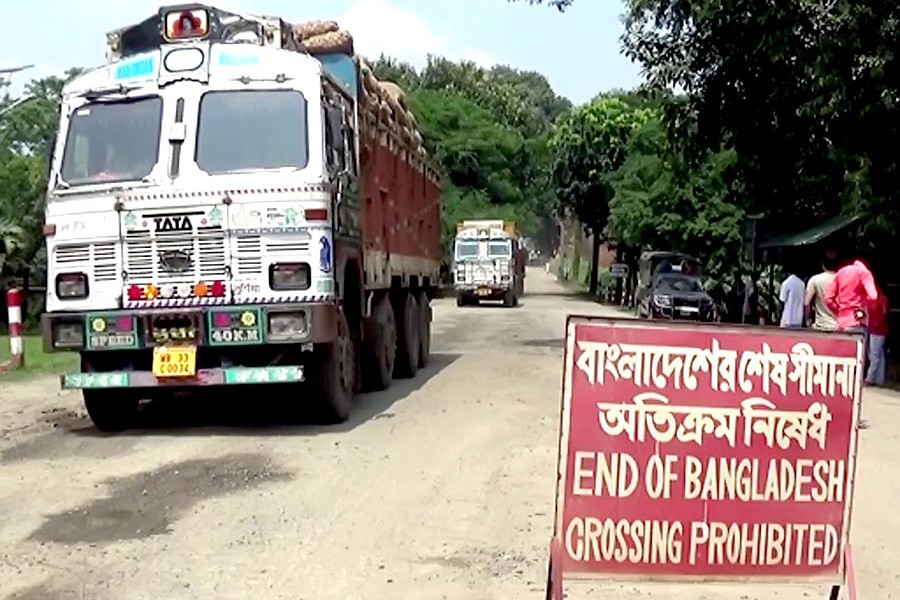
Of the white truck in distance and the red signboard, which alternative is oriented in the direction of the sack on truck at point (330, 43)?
the white truck in distance

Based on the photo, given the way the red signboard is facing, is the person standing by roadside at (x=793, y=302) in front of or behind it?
behind

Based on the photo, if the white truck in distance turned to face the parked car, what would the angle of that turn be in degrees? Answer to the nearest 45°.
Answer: approximately 45° to its left

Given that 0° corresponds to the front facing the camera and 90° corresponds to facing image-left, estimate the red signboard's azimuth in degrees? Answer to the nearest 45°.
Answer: approximately 0°
